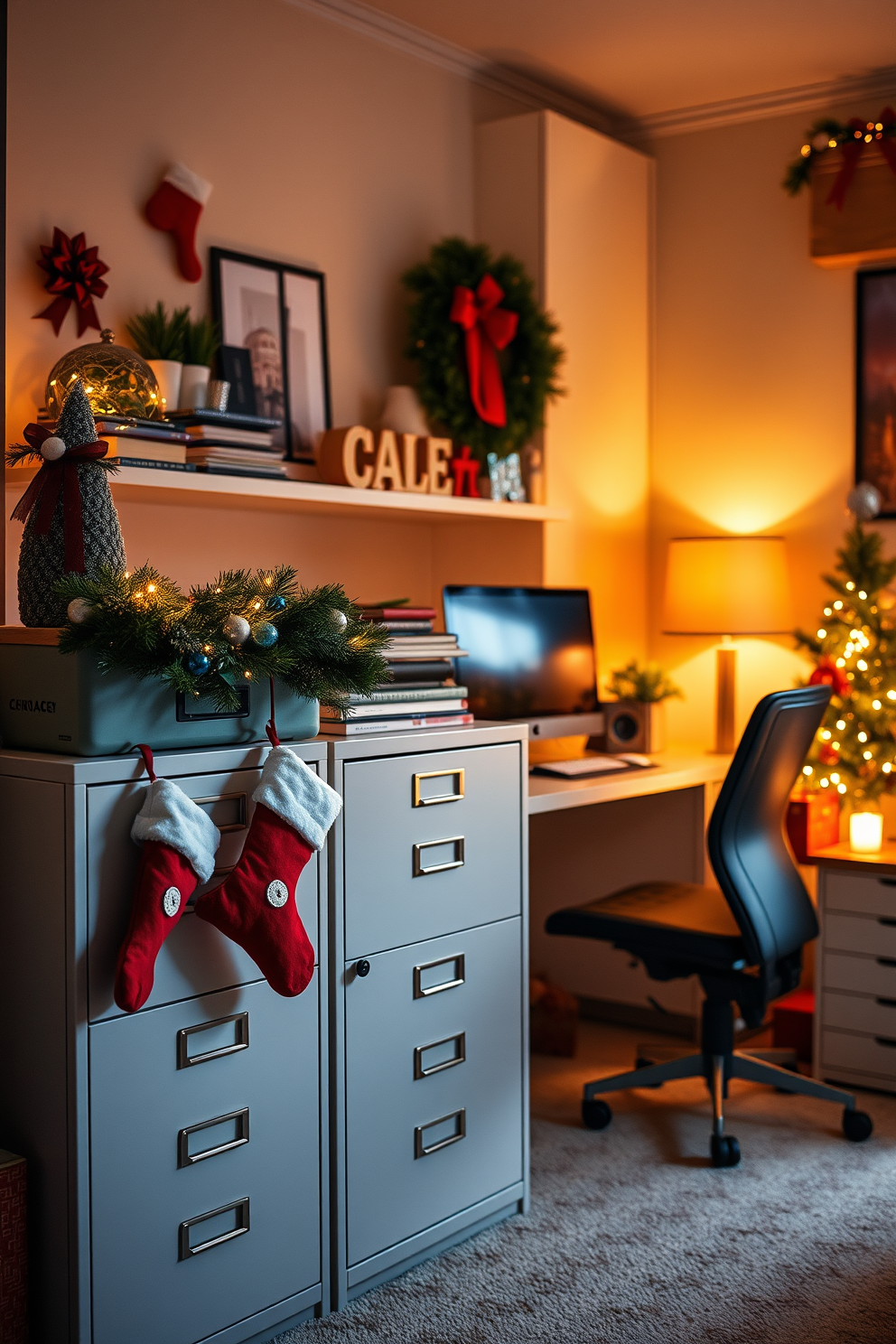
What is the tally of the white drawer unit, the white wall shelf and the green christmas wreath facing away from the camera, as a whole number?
0

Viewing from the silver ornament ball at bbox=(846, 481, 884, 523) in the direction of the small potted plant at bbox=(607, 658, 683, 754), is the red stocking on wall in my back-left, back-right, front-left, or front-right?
front-left

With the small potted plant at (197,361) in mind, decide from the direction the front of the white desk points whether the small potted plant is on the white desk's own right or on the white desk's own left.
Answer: on the white desk's own right

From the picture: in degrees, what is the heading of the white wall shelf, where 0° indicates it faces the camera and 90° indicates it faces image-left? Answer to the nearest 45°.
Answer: approximately 315°

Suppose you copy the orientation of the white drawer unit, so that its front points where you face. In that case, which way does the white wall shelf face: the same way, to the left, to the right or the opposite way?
to the left

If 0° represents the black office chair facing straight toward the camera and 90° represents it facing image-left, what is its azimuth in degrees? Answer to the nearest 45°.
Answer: approximately 135°

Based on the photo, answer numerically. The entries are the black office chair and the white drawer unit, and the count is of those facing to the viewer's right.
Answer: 0

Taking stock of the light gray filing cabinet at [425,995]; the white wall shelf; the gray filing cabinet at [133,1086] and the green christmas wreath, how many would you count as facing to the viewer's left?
0

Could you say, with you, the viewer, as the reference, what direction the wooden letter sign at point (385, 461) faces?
facing the viewer and to the right of the viewer

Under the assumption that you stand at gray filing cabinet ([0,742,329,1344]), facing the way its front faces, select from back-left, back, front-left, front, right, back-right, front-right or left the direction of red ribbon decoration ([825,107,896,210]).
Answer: left
